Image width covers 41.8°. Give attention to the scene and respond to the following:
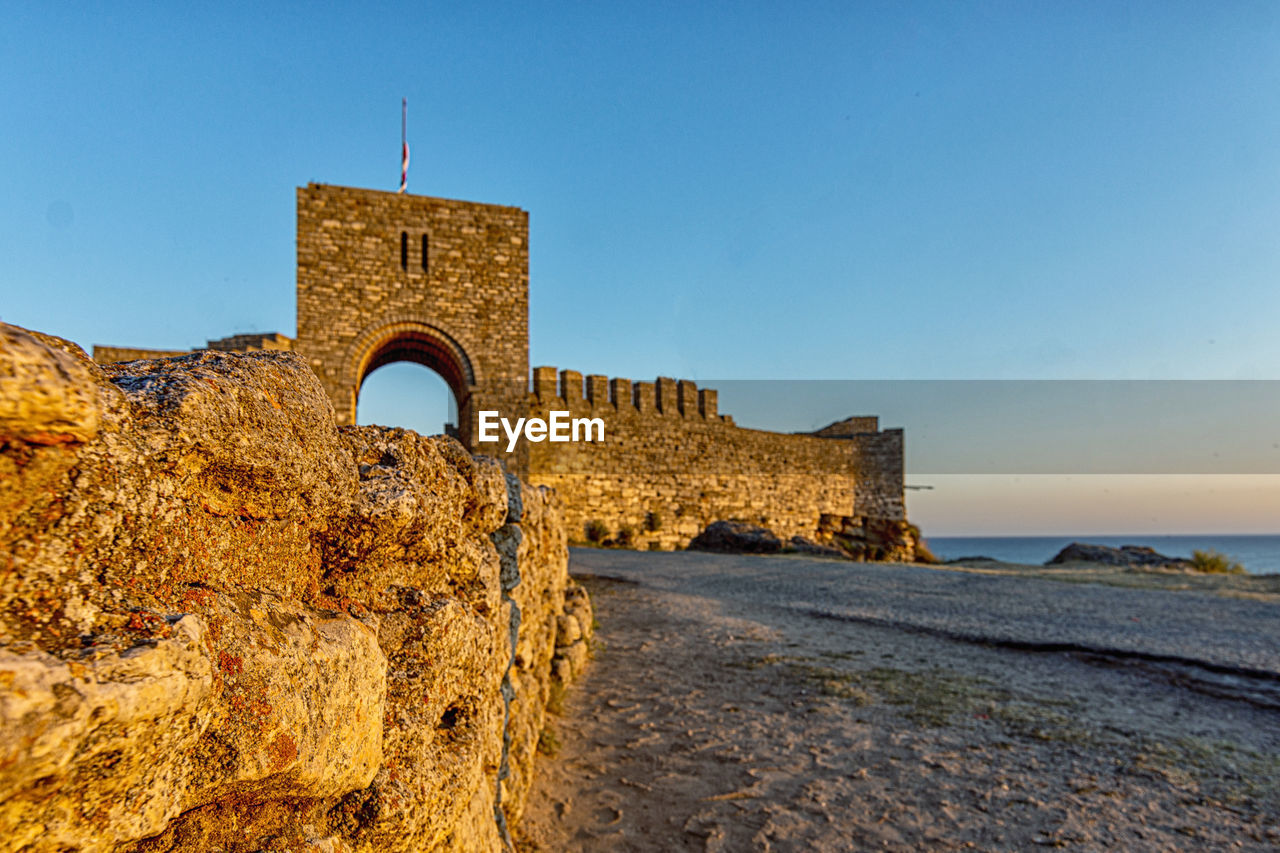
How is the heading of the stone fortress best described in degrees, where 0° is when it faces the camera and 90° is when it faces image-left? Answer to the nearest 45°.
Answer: approximately 0°
